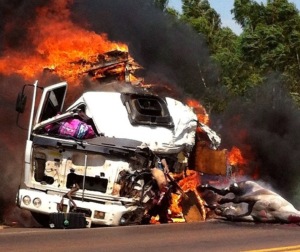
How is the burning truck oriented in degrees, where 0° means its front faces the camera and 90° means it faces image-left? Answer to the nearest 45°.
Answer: approximately 0°

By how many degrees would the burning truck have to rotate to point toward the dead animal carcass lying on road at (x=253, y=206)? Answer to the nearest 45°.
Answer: approximately 90° to its left

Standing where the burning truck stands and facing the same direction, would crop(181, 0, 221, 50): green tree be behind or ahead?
behind
